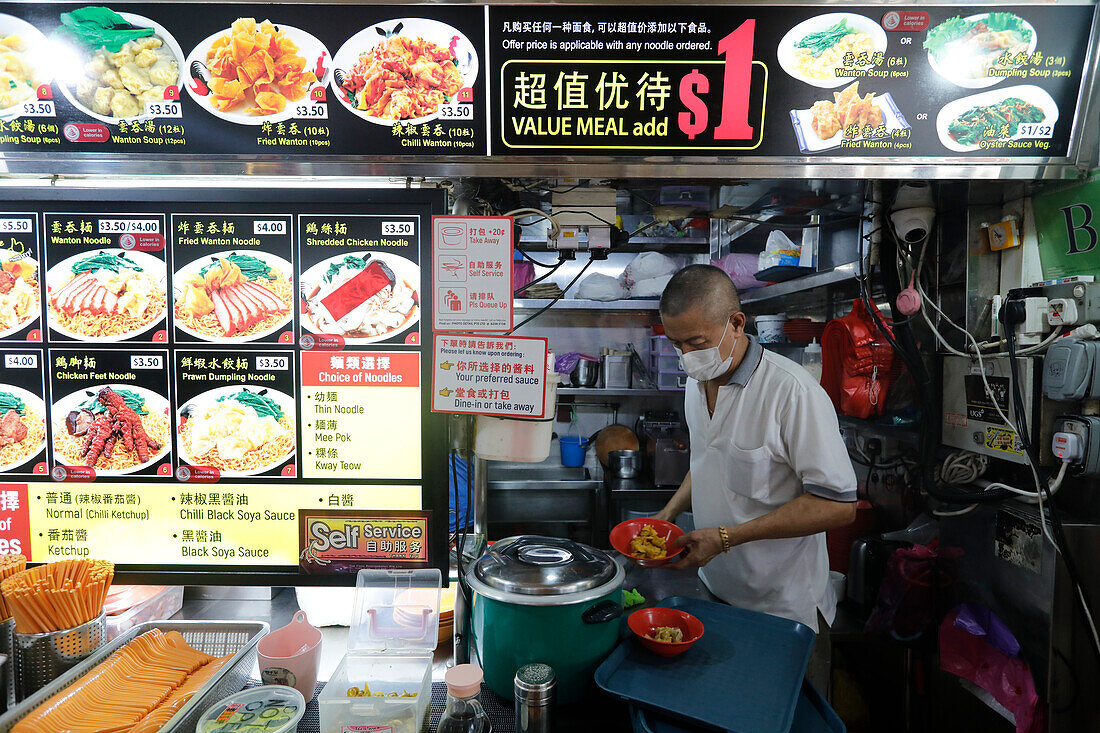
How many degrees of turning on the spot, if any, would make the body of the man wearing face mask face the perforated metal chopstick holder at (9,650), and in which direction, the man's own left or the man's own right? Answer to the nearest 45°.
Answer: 0° — they already face it

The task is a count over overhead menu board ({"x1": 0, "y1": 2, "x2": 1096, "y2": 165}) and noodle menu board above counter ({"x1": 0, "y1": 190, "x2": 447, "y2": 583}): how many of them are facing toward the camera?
2

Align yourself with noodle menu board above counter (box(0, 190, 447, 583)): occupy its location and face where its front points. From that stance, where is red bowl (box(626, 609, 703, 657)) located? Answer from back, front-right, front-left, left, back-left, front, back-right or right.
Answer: front-left

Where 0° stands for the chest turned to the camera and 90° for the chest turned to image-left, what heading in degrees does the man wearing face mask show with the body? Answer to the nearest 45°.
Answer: approximately 45°

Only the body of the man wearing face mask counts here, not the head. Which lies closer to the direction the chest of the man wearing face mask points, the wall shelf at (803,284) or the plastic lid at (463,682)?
the plastic lid

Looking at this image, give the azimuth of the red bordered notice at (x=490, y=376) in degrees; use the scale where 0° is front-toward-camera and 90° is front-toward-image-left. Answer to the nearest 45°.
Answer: approximately 0°

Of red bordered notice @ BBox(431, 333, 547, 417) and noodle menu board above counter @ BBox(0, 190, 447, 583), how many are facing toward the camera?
2
